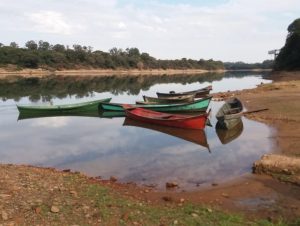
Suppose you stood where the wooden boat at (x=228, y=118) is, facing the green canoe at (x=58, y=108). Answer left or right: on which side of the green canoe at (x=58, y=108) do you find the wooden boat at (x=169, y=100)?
right

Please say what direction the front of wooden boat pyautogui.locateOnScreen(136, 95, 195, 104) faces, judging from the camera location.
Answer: facing to the right of the viewer

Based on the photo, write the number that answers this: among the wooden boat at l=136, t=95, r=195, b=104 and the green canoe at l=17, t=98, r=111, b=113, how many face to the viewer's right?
2

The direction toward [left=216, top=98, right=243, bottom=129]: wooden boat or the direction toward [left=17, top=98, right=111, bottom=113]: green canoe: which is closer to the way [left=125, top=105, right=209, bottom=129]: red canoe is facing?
the wooden boat

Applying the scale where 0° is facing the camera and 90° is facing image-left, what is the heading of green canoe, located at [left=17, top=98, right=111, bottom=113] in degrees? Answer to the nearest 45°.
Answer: approximately 270°

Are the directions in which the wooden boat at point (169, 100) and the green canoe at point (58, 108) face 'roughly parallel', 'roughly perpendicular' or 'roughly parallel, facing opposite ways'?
roughly parallel

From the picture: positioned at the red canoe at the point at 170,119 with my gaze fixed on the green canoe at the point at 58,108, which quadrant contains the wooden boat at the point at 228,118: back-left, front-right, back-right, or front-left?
back-right

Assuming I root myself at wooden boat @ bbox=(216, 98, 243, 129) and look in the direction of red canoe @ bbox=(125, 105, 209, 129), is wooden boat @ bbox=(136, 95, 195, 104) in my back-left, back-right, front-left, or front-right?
front-right

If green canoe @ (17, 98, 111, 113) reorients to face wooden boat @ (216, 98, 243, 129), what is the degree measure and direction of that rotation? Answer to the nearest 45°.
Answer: approximately 45° to its right

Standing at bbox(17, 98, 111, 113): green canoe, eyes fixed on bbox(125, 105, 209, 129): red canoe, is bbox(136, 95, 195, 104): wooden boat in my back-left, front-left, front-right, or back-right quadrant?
front-left
